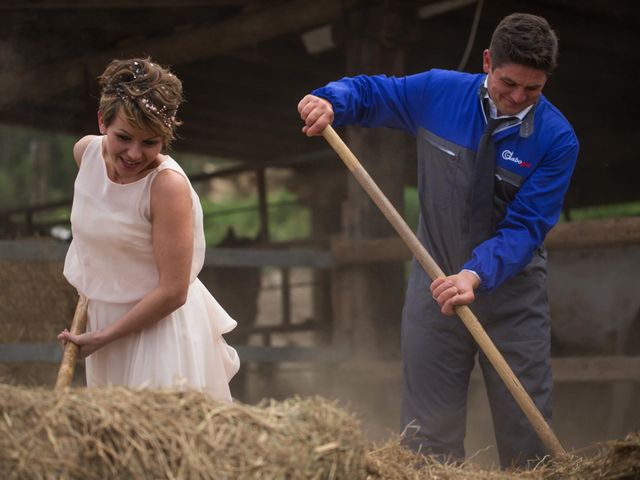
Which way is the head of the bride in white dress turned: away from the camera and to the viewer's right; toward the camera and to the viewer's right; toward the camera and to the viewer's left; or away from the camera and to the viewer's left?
toward the camera and to the viewer's left

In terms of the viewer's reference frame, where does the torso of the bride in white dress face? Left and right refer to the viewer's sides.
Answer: facing the viewer and to the left of the viewer

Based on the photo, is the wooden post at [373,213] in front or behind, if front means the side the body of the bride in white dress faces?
behind

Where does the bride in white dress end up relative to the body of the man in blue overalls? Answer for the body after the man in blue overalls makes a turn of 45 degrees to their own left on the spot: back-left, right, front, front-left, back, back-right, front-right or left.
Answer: right
